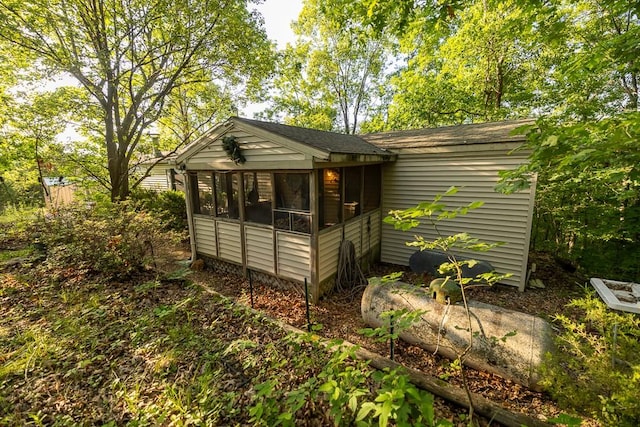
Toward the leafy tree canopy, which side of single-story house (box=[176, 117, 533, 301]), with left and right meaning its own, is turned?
right

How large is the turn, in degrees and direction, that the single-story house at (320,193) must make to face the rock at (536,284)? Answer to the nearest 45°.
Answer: approximately 135° to its left

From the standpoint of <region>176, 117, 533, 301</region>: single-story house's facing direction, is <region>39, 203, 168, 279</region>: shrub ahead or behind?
ahead

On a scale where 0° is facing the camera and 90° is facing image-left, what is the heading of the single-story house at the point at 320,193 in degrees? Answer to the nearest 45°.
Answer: approximately 45°

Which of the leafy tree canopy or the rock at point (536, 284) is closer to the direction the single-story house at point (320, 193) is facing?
the leafy tree canopy

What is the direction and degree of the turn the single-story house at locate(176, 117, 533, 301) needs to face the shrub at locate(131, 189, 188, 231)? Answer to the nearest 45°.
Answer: approximately 90° to its right

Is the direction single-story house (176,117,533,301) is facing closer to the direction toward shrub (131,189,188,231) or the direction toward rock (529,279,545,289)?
the shrub

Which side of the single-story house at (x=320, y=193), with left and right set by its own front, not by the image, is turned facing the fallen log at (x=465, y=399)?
left

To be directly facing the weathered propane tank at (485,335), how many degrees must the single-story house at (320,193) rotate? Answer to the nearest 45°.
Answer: approximately 90° to its left
